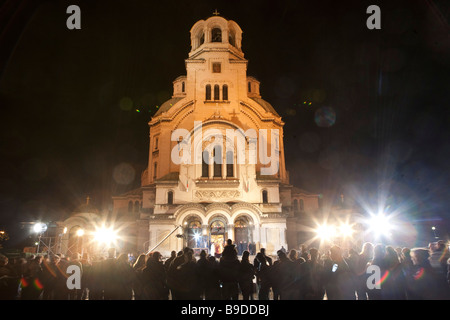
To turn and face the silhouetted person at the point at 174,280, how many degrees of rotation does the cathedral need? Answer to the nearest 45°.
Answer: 0° — it already faces them

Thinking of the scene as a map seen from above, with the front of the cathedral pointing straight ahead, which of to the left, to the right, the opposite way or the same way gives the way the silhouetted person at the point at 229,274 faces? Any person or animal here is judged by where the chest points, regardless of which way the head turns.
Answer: the opposite way

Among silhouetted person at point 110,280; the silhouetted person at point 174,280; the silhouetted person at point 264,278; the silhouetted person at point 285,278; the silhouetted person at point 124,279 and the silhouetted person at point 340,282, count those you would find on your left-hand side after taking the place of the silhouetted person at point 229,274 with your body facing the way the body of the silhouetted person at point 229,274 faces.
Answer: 3

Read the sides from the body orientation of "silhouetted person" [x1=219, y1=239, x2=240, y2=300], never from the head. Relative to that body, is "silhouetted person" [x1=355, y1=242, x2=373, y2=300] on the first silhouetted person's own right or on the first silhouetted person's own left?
on the first silhouetted person's own right

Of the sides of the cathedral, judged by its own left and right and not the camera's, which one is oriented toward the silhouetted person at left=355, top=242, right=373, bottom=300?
front

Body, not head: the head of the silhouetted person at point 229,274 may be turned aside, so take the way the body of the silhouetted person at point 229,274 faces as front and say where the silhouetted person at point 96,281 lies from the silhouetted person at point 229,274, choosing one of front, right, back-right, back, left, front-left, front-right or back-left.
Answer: left

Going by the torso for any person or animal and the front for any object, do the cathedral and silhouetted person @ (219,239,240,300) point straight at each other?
yes

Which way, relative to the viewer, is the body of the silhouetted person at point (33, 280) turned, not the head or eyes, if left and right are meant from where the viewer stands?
facing away from the viewer and to the right of the viewer

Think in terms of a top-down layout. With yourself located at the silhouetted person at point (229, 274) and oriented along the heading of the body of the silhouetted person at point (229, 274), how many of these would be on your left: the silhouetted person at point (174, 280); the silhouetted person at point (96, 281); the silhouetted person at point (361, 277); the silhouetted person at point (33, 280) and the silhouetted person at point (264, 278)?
3

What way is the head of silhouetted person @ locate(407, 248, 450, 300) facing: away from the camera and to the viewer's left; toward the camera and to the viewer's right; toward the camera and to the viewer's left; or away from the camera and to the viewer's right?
away from the camera and to the viewer's left

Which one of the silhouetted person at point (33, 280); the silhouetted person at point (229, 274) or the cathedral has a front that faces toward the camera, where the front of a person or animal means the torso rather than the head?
the cathedral

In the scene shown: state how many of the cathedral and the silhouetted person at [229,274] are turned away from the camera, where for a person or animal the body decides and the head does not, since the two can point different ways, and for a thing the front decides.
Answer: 1

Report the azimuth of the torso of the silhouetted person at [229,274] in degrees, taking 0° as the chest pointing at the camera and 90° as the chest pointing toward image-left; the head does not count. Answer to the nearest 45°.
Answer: approximately 180°
